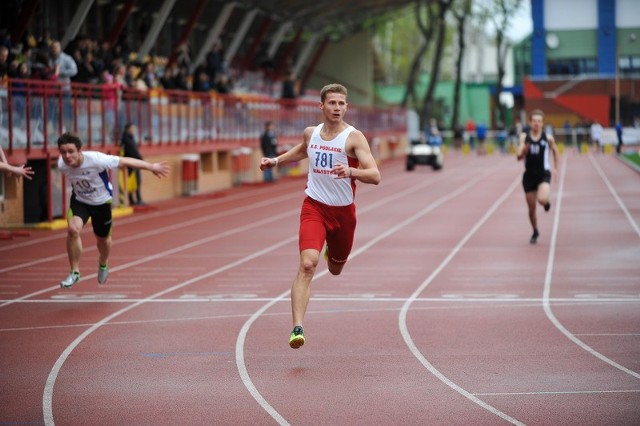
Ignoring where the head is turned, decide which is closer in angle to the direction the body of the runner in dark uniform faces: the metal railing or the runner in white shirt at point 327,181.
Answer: the runner in white shirt

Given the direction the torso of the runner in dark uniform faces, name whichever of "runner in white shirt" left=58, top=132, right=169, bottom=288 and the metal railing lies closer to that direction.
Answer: the runner in white shirt

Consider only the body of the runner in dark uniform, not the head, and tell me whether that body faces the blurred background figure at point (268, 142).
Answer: no

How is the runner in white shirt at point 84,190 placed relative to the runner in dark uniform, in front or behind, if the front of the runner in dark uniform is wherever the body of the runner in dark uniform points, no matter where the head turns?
in front

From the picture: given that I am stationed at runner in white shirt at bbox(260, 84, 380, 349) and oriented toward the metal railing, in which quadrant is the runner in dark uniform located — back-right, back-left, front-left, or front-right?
front-right

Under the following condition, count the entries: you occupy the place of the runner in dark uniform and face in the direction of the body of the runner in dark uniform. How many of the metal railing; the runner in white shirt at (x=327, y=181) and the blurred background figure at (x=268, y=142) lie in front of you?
1

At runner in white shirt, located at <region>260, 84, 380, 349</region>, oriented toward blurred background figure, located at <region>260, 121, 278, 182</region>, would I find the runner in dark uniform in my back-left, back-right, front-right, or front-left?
front-right

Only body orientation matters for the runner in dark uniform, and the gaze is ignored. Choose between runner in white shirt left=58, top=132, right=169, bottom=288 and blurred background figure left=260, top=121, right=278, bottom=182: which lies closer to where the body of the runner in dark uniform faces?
the runner in white shirt

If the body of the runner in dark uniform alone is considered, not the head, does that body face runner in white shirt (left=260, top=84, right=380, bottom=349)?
yes

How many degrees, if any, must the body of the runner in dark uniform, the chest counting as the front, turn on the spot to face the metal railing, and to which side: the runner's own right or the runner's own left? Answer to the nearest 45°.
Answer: approximately 135° to the runner's own right

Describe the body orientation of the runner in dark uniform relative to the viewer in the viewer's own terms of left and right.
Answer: facing the viewer
